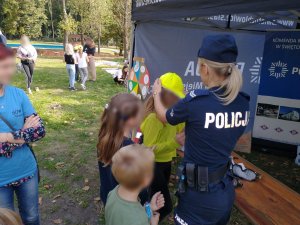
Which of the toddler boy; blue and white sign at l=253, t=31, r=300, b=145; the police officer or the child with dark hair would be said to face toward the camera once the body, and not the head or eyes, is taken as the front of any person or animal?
the blue and white sign

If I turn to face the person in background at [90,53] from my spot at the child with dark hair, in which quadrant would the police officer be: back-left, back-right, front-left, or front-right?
back-right

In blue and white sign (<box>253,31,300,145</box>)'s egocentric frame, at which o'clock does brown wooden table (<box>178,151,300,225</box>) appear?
The brown wooden table is roughly at 12 o'clock from the blue and white sign.

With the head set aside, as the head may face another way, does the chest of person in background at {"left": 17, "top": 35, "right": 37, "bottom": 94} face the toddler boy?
yes

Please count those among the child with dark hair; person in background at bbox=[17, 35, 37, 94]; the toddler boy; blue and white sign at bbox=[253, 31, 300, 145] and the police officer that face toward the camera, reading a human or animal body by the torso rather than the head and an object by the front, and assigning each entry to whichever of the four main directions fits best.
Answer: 2

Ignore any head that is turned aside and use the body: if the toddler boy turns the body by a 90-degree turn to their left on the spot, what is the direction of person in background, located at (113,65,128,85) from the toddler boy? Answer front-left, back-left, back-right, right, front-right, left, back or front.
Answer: front-right

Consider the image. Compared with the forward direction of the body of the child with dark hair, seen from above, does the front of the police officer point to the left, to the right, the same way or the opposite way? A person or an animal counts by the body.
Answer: to the left

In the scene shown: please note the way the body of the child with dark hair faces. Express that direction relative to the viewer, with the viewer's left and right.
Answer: facing away from the viewer and to the right of the viewer

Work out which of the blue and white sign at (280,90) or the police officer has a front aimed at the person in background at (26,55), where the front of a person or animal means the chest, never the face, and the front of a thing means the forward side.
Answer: the police officer

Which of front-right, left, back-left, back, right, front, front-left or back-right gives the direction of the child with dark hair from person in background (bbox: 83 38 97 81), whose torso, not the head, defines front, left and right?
front-left

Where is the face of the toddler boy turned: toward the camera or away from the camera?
away from the camera
